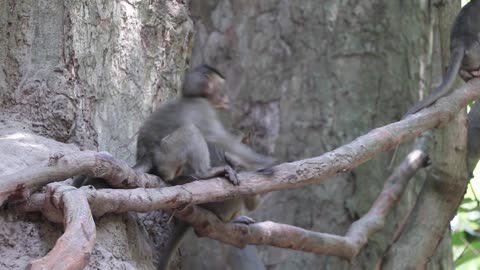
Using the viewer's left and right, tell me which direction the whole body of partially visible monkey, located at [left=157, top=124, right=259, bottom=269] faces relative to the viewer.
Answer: facing to the right of the viewer

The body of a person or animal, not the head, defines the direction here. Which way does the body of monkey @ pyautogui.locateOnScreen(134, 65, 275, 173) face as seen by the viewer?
to the viewer's right

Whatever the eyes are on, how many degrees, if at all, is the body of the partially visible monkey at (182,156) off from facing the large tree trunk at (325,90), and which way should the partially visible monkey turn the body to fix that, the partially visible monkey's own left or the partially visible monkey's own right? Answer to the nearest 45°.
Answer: approximately 45° to the partially visible monkey's own left

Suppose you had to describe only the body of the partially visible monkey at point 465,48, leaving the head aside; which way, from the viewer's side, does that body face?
to the viewer's right
